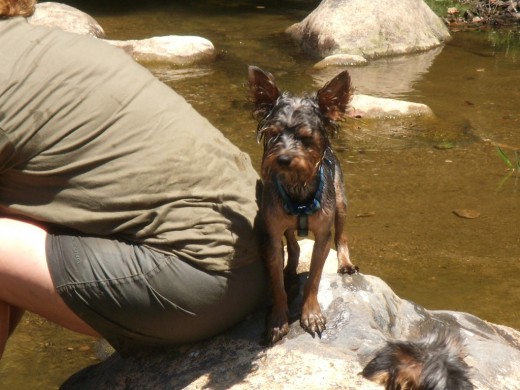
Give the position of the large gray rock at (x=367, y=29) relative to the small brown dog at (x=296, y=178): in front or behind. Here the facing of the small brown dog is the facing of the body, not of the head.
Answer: behind

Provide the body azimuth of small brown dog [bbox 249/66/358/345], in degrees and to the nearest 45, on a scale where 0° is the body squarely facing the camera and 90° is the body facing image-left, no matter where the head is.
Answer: approximately 0°

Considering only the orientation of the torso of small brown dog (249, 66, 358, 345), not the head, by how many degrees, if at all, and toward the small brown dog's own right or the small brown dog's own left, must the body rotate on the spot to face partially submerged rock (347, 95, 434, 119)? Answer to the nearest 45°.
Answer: approximately 180°

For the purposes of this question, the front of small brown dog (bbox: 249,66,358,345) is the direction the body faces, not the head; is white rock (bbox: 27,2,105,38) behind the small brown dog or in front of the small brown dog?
behind

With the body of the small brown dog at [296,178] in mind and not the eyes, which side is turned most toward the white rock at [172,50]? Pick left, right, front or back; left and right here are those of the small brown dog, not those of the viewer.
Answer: back
